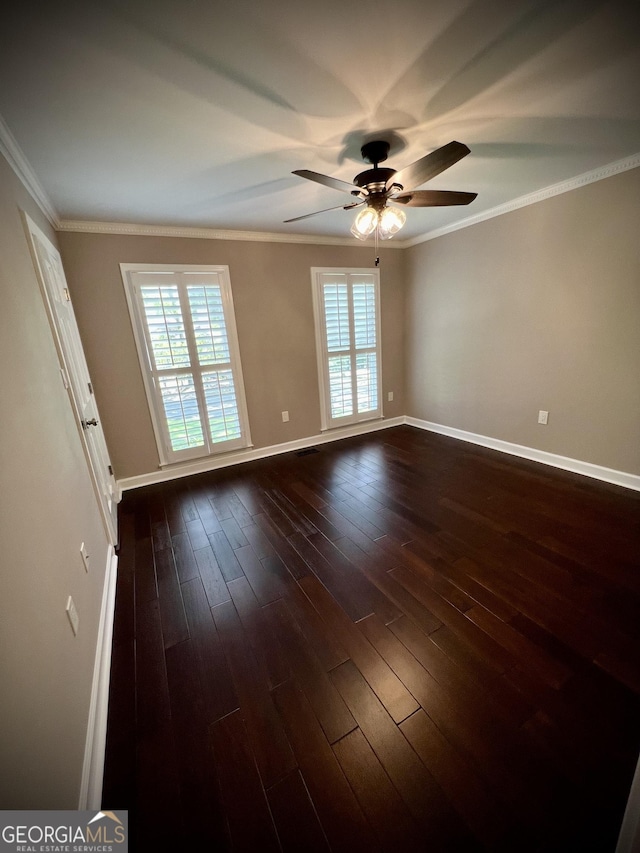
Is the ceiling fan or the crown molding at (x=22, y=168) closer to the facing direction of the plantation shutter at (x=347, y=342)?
the ceiling fan

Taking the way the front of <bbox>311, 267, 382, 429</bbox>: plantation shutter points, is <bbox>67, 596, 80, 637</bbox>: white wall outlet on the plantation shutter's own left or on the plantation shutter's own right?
on the plantation shutter's own right

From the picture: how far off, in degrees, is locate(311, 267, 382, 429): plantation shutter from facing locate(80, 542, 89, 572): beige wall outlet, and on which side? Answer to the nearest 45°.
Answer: approximately 90° to its right

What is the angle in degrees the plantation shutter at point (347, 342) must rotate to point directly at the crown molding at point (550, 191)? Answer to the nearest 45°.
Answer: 0° — it already faces it

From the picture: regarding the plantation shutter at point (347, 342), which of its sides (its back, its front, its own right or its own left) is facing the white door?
right

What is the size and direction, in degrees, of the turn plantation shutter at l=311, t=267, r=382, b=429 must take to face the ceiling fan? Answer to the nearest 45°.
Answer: approximately 45° to its right

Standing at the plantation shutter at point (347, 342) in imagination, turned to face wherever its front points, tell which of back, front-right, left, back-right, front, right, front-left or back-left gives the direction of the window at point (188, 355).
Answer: right

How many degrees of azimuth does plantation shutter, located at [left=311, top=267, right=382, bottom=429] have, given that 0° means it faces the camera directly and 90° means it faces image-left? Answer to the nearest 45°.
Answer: approximately 315°
